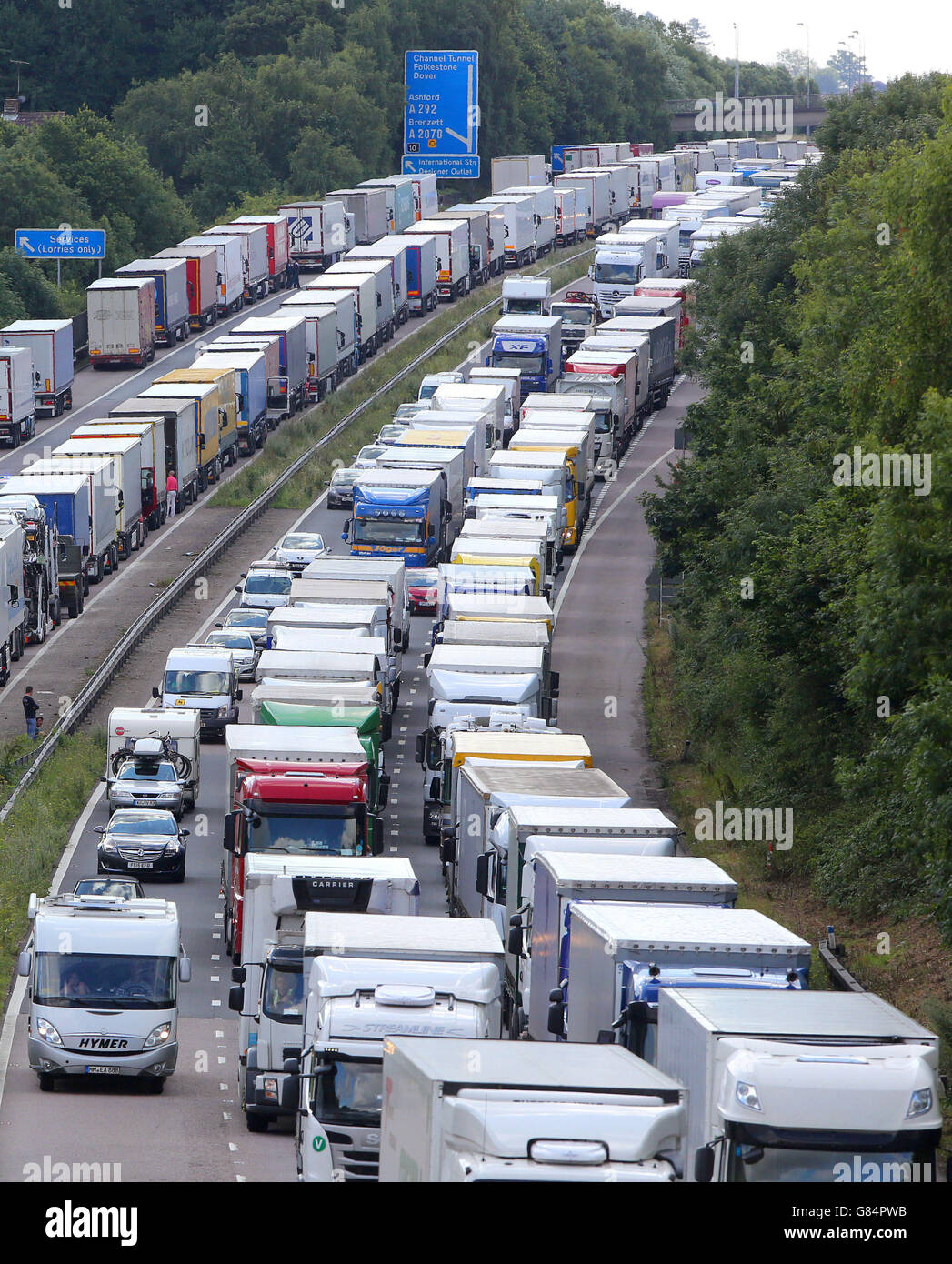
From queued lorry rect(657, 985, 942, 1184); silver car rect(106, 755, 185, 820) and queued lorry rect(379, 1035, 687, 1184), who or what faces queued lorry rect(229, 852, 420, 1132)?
the silver car

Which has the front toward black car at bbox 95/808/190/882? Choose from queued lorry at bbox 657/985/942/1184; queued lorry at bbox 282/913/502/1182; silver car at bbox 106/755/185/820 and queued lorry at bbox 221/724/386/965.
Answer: the silver car

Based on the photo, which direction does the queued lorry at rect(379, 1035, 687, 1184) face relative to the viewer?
toward the camera

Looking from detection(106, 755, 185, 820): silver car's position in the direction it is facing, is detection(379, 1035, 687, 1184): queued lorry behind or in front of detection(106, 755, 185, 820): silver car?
in front

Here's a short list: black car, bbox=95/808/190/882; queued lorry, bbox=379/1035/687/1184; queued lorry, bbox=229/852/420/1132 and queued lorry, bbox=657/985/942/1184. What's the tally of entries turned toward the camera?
4

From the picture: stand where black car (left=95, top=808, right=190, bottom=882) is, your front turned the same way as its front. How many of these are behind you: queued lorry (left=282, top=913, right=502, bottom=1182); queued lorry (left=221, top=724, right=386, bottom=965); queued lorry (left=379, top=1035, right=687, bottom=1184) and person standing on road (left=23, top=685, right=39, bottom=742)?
1

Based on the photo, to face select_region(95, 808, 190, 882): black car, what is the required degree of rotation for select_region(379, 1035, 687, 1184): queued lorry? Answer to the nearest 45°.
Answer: approximately 180°

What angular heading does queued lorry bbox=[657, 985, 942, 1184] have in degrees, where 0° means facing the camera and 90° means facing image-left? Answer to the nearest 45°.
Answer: approximately 0°

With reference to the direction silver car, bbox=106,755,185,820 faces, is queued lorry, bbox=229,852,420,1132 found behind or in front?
in front

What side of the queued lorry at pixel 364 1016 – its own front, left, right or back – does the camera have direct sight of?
front

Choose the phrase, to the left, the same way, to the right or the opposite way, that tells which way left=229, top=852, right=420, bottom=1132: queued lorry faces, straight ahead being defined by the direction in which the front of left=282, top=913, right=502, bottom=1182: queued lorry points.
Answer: the same way

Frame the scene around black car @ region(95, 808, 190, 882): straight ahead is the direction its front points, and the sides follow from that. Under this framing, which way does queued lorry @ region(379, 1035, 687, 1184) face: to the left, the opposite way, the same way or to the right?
the same way

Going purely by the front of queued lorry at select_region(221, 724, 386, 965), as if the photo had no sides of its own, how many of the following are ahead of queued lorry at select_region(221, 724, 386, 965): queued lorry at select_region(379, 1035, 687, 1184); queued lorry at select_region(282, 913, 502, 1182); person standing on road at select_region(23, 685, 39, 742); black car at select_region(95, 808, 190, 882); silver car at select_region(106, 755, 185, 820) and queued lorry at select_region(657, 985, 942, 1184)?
3

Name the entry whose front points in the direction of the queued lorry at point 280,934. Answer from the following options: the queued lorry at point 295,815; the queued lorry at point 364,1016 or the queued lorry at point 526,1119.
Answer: the queued lorry at point 295,815

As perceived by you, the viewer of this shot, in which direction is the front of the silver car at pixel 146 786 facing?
facing the viewer
